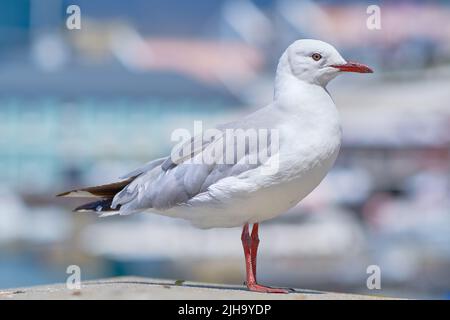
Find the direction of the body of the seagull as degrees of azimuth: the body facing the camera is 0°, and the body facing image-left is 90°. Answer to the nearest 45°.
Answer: approximately 270°
